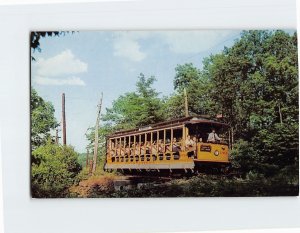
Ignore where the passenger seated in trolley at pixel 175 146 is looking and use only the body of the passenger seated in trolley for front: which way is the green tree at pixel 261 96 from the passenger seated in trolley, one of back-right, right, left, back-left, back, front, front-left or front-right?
front-left

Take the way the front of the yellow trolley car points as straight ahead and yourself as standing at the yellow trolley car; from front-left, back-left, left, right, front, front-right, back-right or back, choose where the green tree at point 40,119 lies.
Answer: back-right

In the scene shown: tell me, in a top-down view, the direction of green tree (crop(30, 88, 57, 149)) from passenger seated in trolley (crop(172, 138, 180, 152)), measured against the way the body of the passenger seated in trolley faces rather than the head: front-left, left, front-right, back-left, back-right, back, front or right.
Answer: back-right

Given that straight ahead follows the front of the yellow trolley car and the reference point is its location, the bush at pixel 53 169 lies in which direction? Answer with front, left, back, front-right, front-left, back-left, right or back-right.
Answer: back-right

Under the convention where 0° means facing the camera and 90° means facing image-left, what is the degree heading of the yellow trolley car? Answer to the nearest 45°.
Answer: approximately 315°

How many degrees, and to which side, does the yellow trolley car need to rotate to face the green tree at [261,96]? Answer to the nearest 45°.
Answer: approximately 45° to its left
